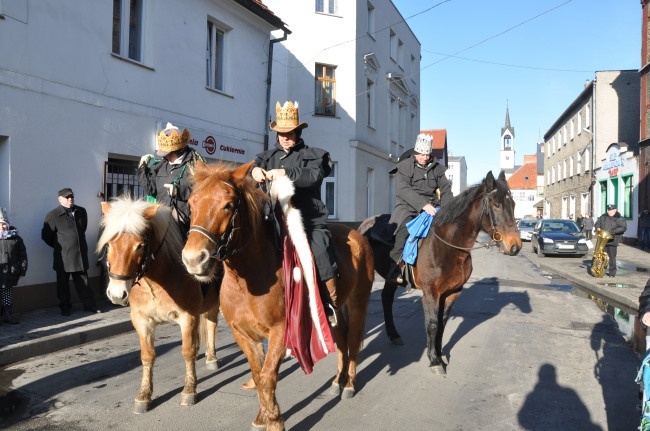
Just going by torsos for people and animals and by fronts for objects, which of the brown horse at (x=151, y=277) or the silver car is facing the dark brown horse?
the silver car

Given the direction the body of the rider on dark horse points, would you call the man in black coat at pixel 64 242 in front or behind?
behind

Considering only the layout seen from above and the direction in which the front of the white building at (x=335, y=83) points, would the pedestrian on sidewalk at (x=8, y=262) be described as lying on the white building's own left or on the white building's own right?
on the white building's own right

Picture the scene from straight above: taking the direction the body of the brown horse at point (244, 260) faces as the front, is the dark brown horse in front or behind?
behind

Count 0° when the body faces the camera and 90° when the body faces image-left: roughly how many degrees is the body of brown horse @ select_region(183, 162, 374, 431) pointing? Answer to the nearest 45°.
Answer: approximately 45°

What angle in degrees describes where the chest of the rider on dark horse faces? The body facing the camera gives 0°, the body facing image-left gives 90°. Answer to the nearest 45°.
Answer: approximately 315°

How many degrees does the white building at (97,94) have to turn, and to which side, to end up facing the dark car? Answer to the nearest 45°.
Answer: approximately 45° to its left

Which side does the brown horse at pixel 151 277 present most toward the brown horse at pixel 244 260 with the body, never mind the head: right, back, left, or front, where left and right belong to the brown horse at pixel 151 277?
left
